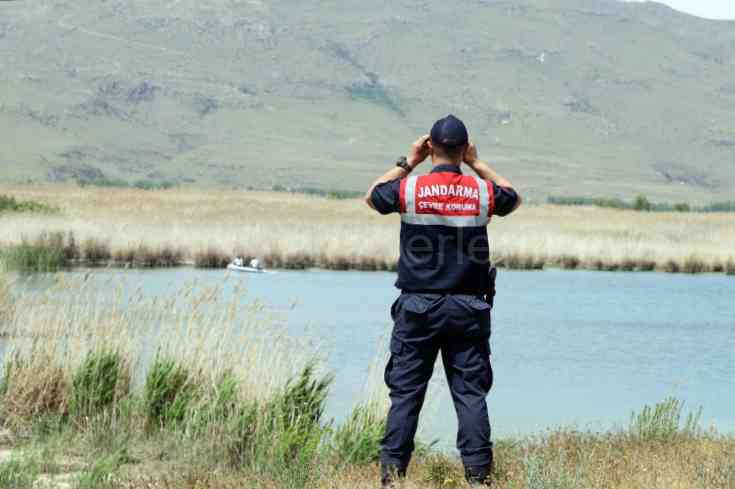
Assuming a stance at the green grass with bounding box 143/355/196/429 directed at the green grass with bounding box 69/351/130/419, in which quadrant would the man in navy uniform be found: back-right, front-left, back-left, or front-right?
back-left

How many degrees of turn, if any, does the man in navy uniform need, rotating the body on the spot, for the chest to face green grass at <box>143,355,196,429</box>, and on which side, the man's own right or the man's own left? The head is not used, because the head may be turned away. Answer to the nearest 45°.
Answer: approximately 45° to the man's own left

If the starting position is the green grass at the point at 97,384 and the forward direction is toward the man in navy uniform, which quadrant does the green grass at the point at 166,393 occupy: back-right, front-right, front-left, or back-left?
front-left

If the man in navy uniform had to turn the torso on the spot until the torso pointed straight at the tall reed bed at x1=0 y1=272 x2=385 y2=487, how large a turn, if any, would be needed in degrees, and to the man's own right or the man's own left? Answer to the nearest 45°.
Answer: approximately 45° to the man's own left

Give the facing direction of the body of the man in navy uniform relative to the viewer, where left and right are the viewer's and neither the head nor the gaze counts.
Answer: facing away from the viewer

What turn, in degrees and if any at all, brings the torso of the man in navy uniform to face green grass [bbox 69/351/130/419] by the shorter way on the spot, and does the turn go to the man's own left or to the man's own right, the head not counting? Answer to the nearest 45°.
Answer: approximately 45° to the man's own left

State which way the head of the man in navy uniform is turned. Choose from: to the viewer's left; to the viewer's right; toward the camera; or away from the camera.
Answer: away from the camera
